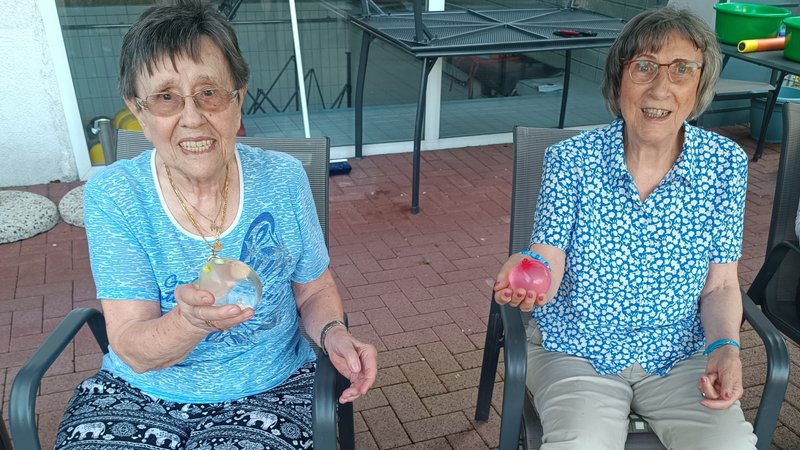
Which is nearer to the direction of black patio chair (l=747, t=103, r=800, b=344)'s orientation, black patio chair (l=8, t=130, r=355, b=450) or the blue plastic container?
the black patio chair

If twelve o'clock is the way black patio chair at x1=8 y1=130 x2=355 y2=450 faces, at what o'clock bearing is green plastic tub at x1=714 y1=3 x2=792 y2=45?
The green plastic tub is roughly at 8 o'clock from the black patio chair.

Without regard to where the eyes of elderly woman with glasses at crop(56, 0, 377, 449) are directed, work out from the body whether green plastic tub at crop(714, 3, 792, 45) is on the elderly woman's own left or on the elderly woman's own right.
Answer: on the elderly woman's own left

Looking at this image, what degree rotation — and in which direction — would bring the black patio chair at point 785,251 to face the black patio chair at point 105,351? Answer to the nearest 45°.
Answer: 0° — it already faces it

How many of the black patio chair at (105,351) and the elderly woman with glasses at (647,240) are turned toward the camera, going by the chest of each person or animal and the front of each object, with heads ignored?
2

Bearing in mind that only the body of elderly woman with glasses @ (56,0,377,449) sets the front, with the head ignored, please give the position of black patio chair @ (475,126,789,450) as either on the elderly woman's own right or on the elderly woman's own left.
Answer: on the elderly woman's own left

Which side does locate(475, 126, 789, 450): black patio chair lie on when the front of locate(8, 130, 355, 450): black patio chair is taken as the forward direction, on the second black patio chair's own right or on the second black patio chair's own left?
on the second black patio chair's own left

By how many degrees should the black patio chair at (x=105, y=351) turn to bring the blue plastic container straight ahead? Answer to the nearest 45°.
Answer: approximately 135° to its left

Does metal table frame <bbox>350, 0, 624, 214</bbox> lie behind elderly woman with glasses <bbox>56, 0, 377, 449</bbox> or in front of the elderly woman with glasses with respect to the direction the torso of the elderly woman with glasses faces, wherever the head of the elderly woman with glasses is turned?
behind

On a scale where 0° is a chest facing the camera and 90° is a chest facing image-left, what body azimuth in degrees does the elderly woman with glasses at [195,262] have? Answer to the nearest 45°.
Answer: approximately 0°

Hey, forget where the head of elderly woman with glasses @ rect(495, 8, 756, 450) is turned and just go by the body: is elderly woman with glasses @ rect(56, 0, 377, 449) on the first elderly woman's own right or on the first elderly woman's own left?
on the first elderly woman's own right
